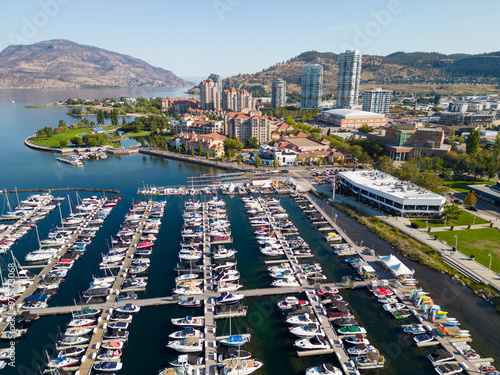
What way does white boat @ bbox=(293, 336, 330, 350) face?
to the viewer's left

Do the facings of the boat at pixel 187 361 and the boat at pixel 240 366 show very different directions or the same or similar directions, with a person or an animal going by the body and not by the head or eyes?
very different directions

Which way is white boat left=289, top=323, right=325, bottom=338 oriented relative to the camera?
to the viewer's left

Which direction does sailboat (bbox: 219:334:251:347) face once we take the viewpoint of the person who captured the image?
facing to the left of the viewer

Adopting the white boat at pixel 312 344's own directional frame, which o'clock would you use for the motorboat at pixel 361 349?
The motorboat is roughly at 6 o'clock from the white boat.

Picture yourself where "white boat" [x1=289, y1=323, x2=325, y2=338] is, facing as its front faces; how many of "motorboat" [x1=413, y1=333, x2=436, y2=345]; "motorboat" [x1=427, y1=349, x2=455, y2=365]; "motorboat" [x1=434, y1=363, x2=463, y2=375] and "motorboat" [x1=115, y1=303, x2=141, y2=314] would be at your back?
3

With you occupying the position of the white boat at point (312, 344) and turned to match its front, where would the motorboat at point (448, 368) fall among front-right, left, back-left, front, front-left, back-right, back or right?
back
